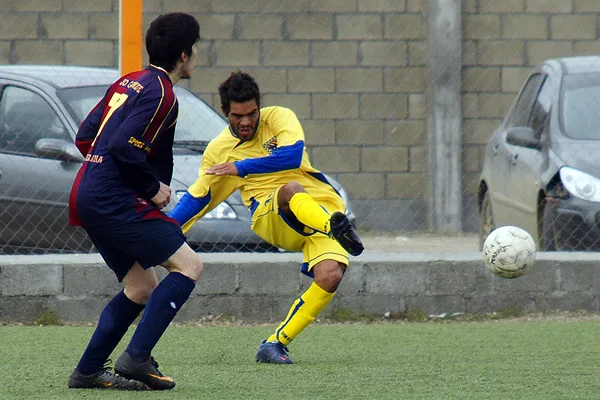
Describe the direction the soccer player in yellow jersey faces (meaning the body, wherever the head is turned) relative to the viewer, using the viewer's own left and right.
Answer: facing the viewer

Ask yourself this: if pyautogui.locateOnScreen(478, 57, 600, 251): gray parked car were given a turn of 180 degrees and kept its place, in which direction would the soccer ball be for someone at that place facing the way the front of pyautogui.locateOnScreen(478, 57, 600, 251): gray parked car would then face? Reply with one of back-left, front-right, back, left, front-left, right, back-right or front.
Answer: back-left

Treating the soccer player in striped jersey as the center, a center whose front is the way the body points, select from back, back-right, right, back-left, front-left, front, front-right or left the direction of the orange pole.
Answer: front-left

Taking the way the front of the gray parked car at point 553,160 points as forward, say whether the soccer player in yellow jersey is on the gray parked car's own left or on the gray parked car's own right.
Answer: on the gray parked car's own right

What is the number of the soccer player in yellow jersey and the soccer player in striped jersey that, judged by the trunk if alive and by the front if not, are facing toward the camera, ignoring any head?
1

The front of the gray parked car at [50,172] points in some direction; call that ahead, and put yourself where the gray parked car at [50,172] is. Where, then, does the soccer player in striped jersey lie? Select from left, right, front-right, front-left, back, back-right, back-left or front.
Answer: front-right

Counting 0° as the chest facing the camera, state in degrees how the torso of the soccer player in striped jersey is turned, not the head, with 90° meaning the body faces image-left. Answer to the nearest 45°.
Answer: approximately 225°

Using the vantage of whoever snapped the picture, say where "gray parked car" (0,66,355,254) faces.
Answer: facing the viewer and to the right of the viewer

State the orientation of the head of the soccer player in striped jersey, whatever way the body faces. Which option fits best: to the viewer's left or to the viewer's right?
to the viewer's right

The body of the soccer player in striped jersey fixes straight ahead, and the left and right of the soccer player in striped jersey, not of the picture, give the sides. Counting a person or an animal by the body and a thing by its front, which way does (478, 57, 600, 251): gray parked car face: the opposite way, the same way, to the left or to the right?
to the right

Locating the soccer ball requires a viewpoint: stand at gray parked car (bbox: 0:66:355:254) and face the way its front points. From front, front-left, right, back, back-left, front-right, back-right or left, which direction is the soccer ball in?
front
